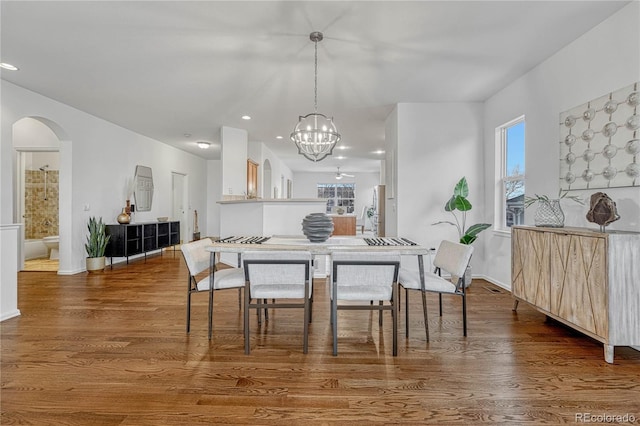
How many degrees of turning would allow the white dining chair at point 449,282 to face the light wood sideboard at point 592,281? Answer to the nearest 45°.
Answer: approximately 135° to its left

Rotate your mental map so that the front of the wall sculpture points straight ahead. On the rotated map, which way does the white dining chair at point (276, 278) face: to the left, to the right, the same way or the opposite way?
to the right

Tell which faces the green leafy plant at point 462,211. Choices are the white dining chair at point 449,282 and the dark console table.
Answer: the dark console table

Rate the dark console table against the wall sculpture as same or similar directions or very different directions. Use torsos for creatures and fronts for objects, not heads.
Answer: very different directions

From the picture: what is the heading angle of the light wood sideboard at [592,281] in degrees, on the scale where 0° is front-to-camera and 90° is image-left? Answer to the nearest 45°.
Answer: approximately 45°

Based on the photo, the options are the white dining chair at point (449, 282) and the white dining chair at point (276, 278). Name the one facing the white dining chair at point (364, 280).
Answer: the white dining chair at point (449, 282)

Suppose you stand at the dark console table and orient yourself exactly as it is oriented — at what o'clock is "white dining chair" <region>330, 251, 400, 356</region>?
The white dining chair is roughly at 1 o'clock from the dark console table.

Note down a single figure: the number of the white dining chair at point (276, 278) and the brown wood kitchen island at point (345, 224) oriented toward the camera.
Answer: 1

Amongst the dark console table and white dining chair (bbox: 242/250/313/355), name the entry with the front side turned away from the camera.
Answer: the white dining chair

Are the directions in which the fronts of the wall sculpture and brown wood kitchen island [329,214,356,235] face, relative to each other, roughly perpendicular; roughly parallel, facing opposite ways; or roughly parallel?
roughly perpendicular

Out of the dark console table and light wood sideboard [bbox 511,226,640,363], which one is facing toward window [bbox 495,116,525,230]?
the dark console table

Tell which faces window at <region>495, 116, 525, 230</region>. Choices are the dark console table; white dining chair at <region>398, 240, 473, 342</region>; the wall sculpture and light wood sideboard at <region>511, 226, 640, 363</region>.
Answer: the dark console table

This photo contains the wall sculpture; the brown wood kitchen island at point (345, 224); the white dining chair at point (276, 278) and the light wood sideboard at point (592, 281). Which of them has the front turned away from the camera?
the white dining chair
